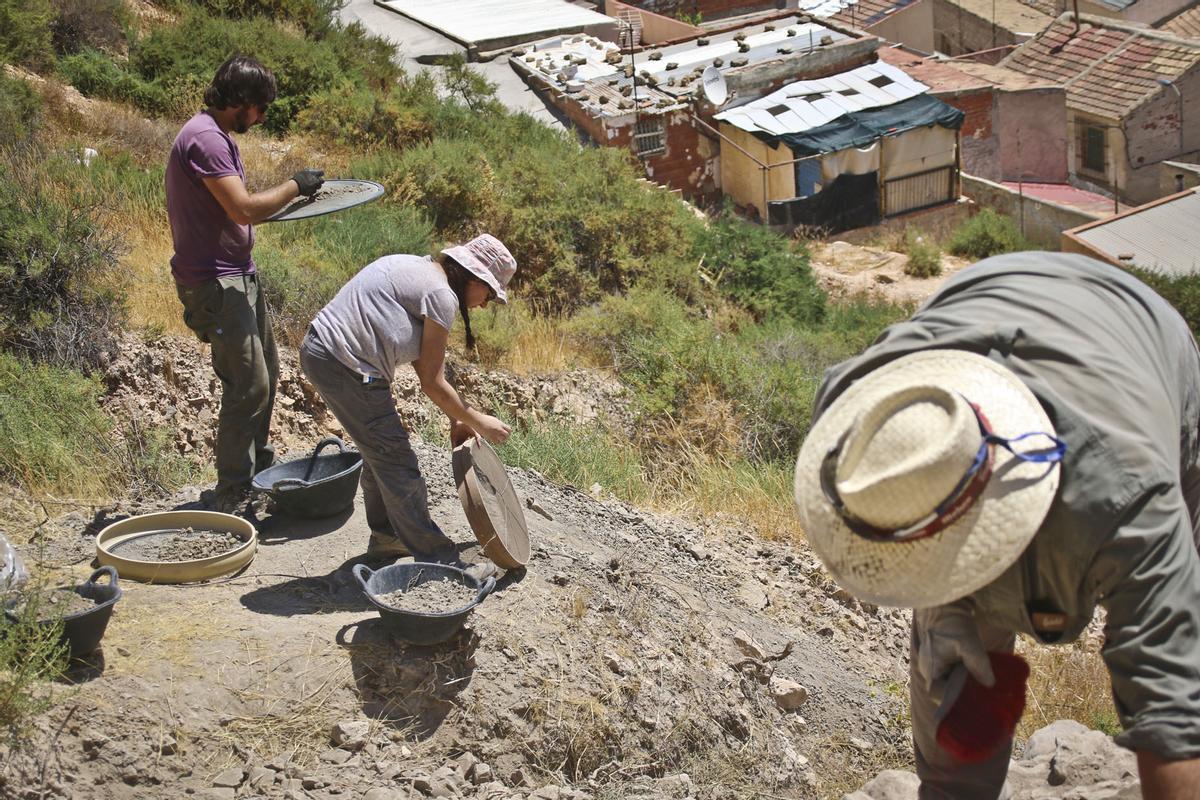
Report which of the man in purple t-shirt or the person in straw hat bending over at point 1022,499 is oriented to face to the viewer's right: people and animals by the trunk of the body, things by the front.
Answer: the man in purple t-shirt

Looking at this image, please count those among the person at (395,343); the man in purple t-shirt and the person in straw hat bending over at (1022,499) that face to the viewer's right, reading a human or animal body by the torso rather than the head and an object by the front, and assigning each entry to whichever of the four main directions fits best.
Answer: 2

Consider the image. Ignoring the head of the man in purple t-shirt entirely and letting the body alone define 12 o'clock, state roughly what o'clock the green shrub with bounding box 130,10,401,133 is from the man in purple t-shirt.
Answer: The green shrub is roughly at 9 o'clock from the man in purple t-shirt.

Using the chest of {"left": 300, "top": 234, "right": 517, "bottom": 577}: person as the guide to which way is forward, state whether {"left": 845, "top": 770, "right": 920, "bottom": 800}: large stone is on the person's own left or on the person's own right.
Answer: on the person's own right

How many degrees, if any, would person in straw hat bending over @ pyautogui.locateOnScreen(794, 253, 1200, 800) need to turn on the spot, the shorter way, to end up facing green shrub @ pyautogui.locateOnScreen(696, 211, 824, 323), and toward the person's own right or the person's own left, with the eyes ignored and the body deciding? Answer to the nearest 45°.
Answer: approximately 135° to the person's own right

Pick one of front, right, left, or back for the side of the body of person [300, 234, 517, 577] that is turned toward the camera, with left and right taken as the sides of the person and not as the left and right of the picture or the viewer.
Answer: right

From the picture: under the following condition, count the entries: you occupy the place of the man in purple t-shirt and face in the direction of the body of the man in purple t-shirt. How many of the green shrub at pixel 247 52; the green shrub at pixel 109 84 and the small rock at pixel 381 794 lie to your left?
2

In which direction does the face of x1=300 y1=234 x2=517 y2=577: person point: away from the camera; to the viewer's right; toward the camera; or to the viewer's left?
to the viewer's right

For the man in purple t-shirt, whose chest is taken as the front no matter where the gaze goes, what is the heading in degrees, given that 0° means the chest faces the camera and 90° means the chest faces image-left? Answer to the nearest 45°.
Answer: approximately 270°

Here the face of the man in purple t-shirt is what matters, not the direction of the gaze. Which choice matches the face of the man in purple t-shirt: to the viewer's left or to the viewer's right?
to the viewer's right
